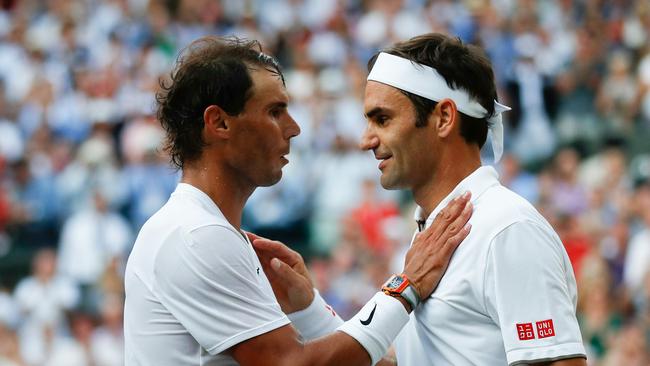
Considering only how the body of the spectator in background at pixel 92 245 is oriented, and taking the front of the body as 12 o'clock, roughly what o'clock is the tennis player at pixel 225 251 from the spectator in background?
The tennis player is roughly at 12 o'clock from the spectator in background.

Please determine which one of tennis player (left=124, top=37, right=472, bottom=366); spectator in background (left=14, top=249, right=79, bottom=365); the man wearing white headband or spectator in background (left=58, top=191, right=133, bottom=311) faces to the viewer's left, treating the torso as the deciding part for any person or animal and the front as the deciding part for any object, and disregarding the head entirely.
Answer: the man wearing white headband

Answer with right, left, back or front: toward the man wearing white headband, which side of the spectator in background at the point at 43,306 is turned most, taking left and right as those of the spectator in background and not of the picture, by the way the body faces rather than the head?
front

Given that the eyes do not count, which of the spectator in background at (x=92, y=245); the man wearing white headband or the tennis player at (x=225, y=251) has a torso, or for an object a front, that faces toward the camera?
the spectator in background

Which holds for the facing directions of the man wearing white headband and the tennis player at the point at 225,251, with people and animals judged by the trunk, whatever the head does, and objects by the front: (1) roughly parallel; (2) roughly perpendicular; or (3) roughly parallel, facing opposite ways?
roughly parallel, facing opposite ways

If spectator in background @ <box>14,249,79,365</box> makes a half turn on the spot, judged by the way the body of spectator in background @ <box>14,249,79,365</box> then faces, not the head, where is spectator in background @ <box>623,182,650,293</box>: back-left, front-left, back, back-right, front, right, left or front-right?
back-right

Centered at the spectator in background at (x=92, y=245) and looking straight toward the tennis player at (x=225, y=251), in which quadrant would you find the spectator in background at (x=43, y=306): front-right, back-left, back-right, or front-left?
front-right

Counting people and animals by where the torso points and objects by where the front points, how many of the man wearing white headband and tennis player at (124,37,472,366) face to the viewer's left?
1

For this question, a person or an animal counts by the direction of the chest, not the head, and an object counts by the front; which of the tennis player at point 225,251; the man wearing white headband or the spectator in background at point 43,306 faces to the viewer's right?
the tennis player

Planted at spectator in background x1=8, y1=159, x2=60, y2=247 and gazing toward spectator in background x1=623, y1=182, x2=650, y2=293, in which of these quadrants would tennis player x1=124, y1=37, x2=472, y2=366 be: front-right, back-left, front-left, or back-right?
front-right

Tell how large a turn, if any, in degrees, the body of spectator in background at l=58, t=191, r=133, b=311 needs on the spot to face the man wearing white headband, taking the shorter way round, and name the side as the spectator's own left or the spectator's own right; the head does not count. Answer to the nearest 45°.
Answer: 0° — they already face them

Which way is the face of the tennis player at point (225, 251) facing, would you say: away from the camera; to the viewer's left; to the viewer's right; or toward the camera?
to the viewer's right

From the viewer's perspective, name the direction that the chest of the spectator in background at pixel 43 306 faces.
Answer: toward the camera

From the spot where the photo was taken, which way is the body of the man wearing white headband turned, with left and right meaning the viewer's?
facing to the left of the viewer

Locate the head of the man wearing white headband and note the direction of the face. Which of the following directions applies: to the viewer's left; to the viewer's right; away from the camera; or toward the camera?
to the viewer's left

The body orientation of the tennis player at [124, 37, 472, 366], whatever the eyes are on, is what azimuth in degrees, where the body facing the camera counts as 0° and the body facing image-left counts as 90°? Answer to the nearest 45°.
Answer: approximately 270°
